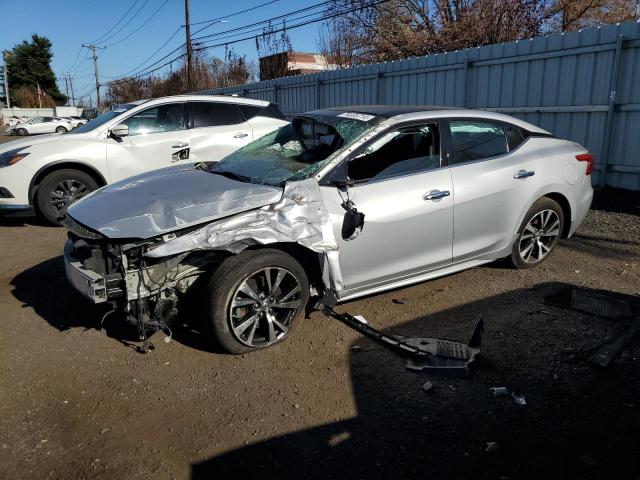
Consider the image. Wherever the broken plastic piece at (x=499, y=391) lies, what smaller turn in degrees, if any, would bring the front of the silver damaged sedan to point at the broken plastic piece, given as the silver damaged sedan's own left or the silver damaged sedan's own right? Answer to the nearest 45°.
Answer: approximately 90° to the silver damaged sedan's own left

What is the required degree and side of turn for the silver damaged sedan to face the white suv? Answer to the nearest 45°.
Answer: approximately 90° to its right

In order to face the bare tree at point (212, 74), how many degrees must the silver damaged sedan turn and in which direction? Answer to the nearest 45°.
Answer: approximately 135° to its right

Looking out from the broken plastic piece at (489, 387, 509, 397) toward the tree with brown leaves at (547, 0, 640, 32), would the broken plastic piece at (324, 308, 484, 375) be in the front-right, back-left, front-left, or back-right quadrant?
front-left

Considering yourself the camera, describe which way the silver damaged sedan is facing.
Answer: facing the viewer and to the left of the viewer

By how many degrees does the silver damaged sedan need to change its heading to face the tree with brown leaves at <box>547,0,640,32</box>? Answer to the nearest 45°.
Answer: approximately 180°

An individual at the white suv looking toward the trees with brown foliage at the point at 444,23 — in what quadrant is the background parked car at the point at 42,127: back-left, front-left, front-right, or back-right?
front-left

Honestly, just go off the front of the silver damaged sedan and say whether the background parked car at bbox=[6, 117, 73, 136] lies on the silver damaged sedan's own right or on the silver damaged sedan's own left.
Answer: on the silver damaged sedan's own right

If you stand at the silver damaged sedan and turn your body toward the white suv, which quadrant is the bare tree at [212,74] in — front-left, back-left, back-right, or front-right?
front-right

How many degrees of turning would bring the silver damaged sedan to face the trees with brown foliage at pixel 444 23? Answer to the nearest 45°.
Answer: approximately 135° to its right
